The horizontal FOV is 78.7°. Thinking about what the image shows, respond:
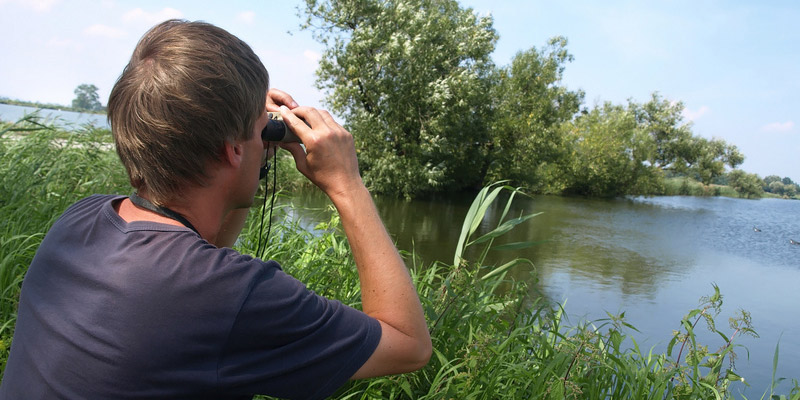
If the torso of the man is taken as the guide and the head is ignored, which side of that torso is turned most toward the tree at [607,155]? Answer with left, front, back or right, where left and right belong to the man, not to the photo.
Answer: front

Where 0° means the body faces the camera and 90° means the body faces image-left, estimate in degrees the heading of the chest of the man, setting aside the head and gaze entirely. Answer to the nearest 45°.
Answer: approximately 225°

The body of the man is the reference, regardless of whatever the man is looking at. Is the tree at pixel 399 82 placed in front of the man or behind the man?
in front

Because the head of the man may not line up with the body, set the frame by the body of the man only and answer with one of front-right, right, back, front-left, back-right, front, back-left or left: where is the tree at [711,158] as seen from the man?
front

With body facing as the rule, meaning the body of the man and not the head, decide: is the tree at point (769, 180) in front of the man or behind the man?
in front

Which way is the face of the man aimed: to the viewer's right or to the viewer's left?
to the viewer's right

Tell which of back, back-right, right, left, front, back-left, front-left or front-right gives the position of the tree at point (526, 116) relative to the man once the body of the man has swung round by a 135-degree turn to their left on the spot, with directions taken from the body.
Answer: back-right
